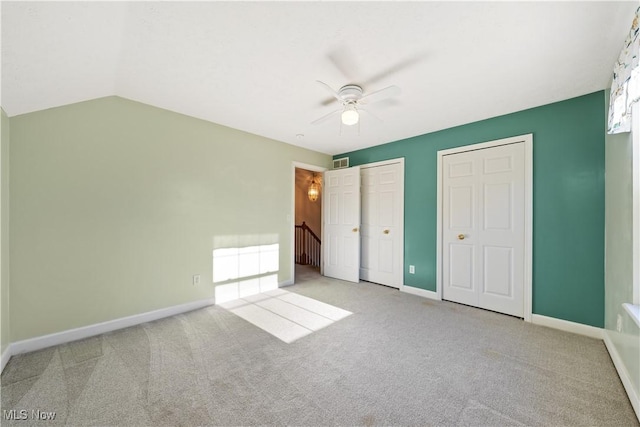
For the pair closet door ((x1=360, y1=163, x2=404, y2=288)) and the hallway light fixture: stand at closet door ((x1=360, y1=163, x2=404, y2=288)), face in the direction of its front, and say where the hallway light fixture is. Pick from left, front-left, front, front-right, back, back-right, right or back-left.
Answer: right

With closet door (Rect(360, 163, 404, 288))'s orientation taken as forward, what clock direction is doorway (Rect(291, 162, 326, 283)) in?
The doorway is roughly at 3 o'clock from the closet door.

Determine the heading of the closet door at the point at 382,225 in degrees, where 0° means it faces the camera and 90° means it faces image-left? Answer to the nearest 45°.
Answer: approximately 45°

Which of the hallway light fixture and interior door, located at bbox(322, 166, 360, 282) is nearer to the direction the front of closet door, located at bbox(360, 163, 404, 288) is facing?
the interior door

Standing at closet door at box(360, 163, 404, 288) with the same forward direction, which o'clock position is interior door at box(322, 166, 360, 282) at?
The interior door is roughly at 2 o'clock from the closet door.

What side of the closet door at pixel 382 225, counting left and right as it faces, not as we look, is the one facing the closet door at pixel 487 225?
left

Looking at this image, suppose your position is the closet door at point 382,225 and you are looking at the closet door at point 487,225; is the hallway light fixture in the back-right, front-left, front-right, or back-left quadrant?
back-left
